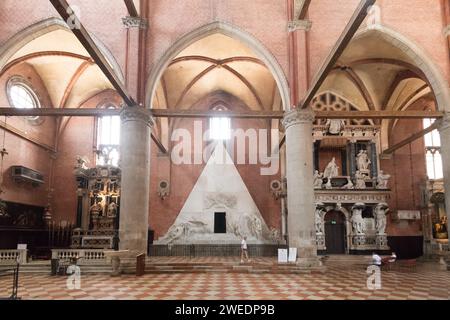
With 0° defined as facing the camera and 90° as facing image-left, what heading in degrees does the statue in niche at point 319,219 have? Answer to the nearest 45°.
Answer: approximately 0°

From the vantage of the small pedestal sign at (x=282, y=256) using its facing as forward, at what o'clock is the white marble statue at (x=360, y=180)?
The white marble statue is roughly at 7 o'clock from the small pedestal sign.

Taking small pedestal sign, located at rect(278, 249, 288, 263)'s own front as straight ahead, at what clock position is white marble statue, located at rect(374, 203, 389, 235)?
The white marble statue is roughly at 7 o'clock from the small pedestal sign.

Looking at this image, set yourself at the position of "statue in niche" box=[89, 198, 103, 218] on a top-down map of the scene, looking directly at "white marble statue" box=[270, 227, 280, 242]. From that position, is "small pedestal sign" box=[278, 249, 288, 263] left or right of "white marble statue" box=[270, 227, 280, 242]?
right

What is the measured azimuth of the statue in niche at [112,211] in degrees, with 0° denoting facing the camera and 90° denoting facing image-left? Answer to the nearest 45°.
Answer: approximately 0°

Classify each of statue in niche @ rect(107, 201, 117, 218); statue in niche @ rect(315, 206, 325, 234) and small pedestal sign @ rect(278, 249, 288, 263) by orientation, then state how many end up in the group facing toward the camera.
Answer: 3

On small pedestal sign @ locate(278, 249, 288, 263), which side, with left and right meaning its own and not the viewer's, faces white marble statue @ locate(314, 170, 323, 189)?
back

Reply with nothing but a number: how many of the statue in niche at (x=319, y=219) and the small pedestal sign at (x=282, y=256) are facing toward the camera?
2
